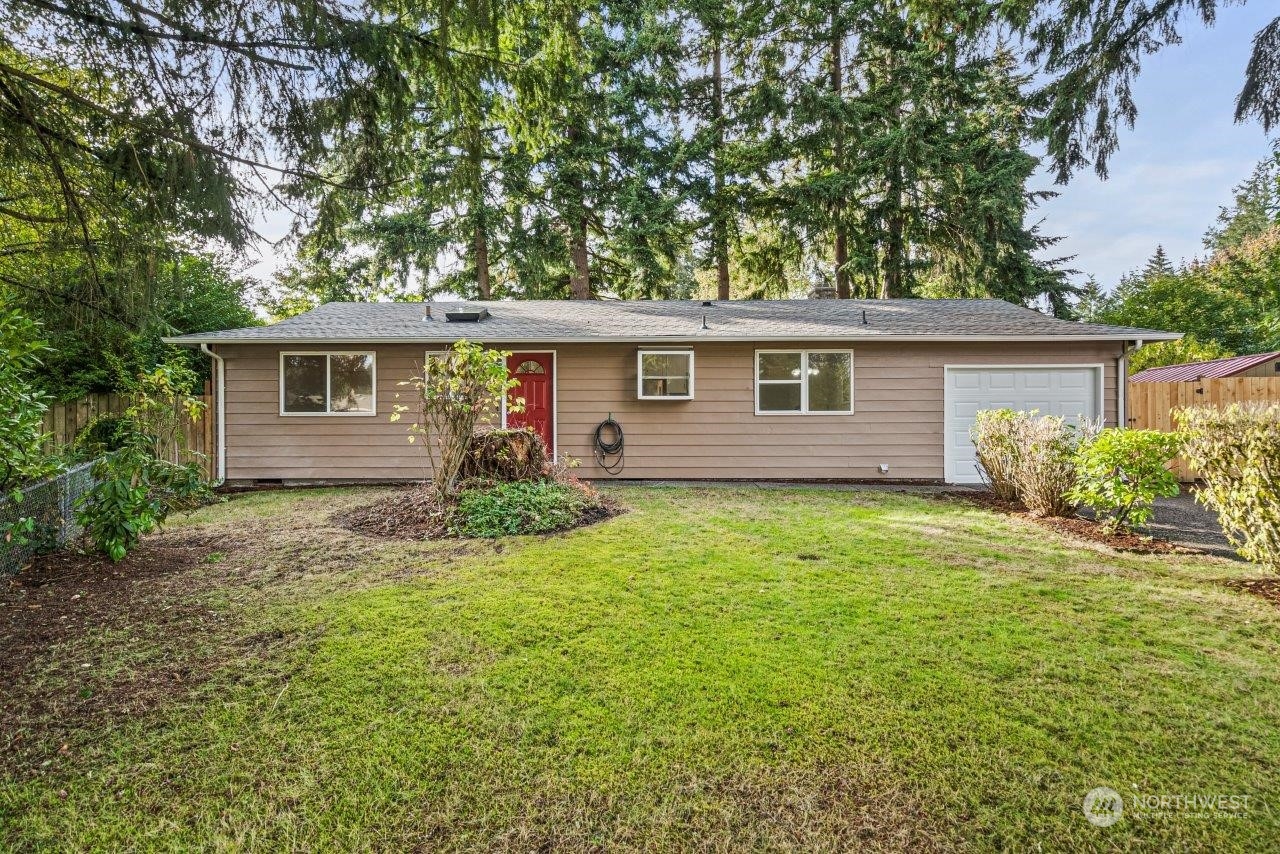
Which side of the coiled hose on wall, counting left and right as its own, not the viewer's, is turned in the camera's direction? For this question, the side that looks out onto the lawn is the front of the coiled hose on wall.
front

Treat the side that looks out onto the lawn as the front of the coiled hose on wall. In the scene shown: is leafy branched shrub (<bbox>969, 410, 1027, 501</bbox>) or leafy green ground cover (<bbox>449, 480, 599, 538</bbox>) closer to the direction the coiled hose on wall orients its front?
the leafy green ground cover

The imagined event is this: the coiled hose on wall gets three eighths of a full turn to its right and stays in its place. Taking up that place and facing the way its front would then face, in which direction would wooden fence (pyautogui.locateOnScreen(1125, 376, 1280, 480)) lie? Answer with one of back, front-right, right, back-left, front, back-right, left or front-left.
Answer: back-right

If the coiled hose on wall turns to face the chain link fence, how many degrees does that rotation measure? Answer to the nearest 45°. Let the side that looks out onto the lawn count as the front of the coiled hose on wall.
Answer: approximately 45° to its right

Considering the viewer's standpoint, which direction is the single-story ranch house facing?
facing the viewer

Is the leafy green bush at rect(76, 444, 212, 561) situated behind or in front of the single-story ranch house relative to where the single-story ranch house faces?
in front

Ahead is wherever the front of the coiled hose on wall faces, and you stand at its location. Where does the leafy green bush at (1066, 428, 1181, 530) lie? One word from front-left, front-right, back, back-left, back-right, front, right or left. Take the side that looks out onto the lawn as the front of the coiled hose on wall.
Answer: front-left
